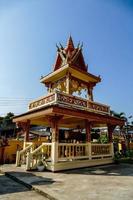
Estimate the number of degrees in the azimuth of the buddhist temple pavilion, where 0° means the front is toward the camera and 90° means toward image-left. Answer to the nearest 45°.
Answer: approximately 45°
